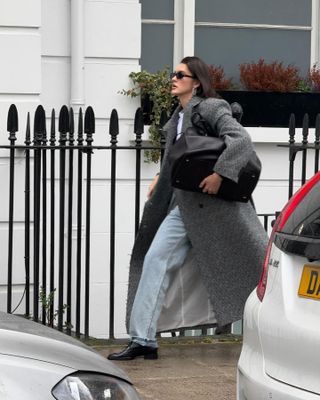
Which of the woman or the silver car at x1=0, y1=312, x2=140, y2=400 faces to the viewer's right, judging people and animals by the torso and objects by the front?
the silver car

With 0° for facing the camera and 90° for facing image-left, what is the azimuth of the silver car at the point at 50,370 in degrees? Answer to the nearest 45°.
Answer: approximately 270°

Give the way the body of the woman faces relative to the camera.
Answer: to the viewer's left

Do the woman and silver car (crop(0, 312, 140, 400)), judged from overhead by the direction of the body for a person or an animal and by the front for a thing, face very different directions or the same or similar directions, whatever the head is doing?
very different directions

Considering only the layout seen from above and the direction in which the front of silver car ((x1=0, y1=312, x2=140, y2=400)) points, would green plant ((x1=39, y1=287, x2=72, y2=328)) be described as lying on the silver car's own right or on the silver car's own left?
on the silver car's own left

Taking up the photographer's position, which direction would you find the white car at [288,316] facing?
facing away from the viewer and to the right of the viewer

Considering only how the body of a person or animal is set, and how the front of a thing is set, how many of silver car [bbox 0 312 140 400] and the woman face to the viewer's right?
1

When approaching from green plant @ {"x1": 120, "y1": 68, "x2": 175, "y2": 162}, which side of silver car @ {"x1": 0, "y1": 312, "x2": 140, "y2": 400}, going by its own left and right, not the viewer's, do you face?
left

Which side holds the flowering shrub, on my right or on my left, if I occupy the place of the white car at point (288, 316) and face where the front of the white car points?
on my left

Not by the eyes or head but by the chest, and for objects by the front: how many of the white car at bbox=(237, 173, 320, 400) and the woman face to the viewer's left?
1

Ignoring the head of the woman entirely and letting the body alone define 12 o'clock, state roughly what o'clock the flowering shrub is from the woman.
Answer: The flowering shrub is roughly at 3 o'clock from the woman.
